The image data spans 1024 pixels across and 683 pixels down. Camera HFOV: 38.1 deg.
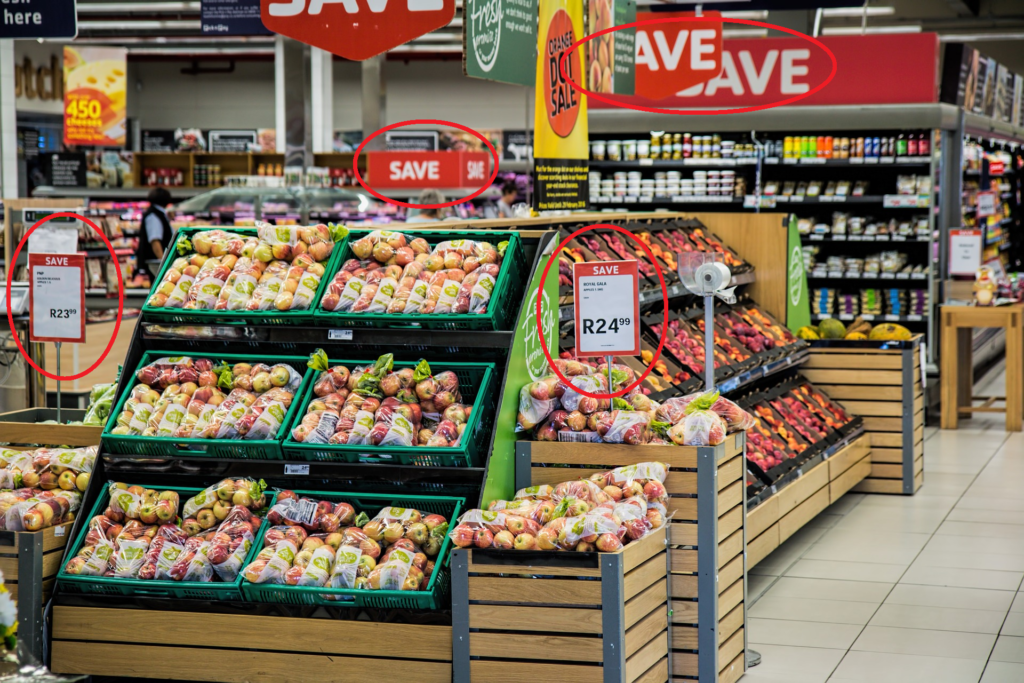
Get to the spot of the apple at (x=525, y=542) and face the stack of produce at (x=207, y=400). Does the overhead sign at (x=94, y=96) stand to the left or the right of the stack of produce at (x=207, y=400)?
right

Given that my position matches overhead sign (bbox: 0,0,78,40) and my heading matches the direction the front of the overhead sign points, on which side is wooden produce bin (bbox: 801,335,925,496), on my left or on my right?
on my left

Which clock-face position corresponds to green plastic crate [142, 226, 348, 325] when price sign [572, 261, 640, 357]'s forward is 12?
The green plastic crate is roughly at 3 o'clock from the price sign.

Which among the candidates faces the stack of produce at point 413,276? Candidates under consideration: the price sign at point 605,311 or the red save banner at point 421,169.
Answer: the red save banner

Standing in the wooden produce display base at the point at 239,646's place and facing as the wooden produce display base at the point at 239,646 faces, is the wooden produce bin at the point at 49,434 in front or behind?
behind

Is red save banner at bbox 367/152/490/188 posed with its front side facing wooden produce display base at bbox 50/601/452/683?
yes
